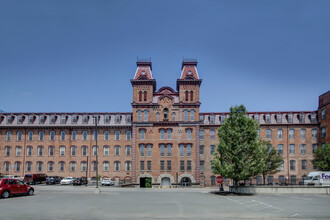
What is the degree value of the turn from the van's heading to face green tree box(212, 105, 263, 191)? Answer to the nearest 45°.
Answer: approximately 45° to its left

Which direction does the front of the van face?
to the viewer's left

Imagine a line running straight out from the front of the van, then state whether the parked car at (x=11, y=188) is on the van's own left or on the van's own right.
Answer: on the van's own left
